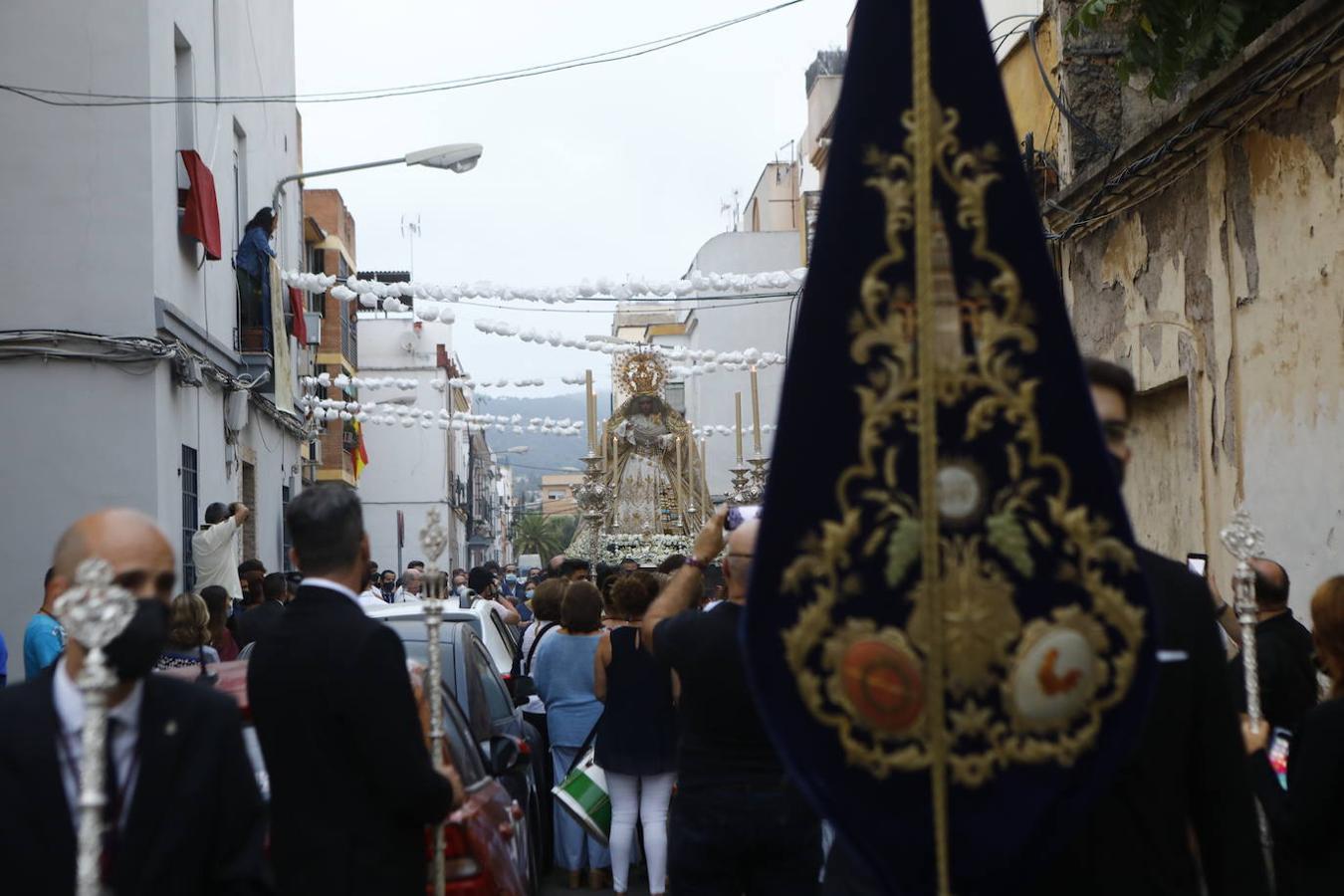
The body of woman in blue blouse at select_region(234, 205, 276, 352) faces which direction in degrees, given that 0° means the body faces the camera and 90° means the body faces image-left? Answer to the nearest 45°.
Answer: approximately 270°

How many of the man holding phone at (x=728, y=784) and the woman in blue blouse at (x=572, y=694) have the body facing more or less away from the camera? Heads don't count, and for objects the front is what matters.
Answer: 2

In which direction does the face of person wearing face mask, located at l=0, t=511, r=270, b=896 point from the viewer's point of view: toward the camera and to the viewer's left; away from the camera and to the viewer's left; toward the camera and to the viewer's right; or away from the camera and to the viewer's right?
toward the camera and to the viewer's right

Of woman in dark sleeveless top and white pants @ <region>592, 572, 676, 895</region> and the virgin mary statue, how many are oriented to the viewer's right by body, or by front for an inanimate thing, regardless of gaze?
0

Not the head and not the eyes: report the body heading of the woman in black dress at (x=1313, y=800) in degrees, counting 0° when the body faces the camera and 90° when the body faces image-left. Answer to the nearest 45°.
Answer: approximately 135°

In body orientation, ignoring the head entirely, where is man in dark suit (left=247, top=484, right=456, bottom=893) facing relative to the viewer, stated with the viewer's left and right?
facing away from the viewer and to the right of the viewer

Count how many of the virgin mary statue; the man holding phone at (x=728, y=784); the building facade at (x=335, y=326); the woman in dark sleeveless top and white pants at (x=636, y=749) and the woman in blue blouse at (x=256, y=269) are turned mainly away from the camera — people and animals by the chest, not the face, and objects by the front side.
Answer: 2

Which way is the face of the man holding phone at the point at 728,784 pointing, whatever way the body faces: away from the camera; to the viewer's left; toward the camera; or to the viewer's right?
away from the camera

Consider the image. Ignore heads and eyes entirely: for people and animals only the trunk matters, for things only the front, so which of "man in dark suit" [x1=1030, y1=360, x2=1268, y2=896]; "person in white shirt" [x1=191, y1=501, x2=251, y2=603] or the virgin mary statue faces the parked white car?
the virgin mary statue

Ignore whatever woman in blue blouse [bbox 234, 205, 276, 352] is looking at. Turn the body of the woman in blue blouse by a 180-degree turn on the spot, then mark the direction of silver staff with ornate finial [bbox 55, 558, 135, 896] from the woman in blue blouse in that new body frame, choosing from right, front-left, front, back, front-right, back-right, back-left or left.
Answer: left

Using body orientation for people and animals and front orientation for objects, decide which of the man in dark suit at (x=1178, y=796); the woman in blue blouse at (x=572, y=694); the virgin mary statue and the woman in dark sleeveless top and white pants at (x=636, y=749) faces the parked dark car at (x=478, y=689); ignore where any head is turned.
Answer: the virgin mary statue

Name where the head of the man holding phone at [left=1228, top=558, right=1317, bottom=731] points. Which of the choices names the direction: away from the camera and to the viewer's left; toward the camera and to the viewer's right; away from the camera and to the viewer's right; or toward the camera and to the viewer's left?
away from the camera and to the viewer's left

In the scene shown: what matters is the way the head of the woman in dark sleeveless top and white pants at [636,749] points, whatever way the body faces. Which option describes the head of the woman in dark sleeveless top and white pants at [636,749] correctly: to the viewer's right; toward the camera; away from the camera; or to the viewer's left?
away from the camera

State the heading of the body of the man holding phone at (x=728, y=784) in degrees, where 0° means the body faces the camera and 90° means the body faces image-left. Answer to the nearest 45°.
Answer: approximately 180°

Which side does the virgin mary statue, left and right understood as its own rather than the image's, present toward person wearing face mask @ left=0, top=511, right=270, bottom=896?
front
